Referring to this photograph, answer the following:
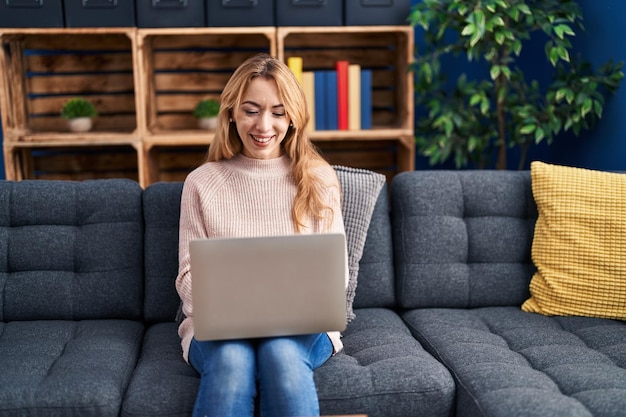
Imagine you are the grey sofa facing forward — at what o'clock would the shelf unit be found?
The shelf unit is roughly at 5 o'clock from the grey sofa.

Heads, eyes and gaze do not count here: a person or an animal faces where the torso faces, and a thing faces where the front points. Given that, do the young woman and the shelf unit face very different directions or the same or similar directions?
same or similar directions

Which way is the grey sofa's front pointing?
toward the camera

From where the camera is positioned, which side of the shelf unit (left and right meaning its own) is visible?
front

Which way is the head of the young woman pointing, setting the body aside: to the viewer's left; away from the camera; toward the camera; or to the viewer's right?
toward the camera

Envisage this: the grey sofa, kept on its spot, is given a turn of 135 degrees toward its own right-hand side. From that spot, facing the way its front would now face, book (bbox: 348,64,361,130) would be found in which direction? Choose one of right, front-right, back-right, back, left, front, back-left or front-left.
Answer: front-right

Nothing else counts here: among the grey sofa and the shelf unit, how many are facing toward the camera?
2

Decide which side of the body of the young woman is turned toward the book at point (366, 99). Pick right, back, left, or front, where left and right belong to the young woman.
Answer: back

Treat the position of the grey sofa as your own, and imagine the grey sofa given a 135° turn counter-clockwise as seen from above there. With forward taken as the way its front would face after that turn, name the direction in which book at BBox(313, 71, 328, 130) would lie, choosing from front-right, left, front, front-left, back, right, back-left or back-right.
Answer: front-left

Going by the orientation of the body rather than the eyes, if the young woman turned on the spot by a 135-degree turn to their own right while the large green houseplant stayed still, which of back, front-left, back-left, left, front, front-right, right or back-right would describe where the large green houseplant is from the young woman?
right

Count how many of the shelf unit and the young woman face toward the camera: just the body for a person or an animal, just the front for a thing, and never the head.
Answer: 2

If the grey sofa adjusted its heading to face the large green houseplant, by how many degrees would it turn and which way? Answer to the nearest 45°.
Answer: approximately 135° to its left

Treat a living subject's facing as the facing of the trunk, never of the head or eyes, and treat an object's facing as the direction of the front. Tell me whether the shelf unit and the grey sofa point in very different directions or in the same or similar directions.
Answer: same or similar directions

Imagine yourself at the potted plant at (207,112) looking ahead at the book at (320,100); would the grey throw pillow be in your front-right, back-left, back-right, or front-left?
front-right
